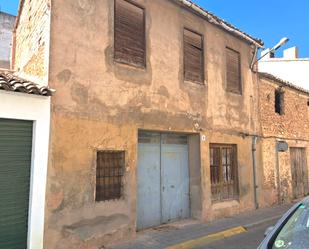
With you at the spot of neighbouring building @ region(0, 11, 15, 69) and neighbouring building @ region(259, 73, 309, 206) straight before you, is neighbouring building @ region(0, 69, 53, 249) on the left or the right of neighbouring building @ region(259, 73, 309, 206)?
right

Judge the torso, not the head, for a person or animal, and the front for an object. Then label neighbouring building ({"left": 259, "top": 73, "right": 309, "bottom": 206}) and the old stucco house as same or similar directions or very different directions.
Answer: same or similar directions

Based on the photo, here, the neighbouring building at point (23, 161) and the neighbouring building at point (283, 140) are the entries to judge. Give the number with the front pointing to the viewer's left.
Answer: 0

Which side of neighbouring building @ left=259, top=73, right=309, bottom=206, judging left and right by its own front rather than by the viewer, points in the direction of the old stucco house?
right

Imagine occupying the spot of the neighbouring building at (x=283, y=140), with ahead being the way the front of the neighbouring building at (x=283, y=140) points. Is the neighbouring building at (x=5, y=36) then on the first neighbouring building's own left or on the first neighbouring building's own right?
on the first neighbouring building's own right

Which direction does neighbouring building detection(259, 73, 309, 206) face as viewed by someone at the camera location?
facing the viewer and to the right of the viewer

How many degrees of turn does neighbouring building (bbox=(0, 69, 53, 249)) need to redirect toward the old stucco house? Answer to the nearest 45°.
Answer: approximately 135° to its left

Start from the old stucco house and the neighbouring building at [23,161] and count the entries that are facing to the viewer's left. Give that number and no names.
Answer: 0

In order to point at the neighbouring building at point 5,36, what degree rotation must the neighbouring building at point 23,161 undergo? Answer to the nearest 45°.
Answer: approximately 180°

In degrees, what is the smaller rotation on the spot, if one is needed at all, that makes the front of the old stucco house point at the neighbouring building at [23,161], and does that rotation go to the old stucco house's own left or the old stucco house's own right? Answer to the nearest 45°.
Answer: approximately 90° to the old stucco house's own right

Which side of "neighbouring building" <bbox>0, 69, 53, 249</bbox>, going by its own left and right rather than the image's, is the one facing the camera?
front

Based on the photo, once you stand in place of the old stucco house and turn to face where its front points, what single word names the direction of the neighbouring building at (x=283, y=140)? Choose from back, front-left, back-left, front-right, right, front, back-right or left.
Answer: left

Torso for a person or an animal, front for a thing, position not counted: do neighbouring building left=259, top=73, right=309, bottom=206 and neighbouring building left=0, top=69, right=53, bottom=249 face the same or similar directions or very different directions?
same or similar directions

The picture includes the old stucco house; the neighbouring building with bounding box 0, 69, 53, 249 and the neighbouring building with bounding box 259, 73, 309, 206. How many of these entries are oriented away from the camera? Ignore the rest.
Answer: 0
